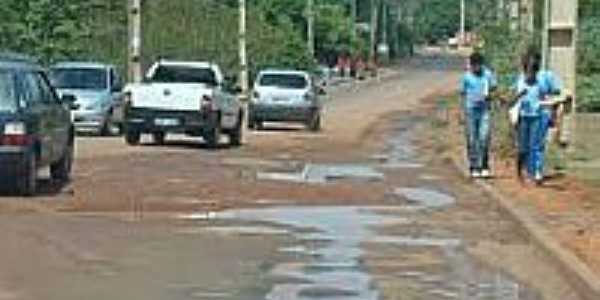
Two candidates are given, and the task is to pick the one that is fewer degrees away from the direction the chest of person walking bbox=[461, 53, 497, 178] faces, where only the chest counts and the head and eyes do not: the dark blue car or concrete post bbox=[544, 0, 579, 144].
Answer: the dark blue car

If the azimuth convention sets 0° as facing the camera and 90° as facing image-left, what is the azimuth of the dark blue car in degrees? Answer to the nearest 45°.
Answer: approximately 225°

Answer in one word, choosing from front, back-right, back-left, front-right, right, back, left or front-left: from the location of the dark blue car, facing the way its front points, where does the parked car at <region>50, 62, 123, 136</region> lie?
front-left

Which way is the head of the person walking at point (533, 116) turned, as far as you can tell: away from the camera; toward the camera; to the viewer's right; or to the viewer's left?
toward the camera

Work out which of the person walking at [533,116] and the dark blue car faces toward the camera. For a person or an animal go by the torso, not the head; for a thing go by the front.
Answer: the person walking

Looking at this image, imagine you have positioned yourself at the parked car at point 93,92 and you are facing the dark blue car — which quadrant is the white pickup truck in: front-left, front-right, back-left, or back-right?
front-left

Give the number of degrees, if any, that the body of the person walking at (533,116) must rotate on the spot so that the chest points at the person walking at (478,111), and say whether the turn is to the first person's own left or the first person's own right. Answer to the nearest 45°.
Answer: approximately 135° to the first person's own right

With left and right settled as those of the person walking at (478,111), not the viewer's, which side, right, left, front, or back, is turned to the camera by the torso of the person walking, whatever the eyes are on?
front

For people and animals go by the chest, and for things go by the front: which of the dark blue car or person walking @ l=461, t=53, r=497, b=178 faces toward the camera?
the person walking

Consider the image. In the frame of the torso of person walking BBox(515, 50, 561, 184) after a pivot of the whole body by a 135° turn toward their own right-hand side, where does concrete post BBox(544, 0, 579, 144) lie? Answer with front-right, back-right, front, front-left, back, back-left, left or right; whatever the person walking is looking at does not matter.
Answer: front-right

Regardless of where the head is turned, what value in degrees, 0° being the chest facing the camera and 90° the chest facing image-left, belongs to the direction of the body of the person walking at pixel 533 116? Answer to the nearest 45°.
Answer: approximately 0°

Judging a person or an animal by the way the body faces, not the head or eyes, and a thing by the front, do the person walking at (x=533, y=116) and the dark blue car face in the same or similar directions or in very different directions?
very different directions

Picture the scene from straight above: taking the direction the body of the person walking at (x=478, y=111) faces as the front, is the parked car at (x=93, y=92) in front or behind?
behind

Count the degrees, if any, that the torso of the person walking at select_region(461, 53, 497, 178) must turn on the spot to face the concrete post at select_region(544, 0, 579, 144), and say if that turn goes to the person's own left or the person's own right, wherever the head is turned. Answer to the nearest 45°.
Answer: approximately 135° to the person's own left

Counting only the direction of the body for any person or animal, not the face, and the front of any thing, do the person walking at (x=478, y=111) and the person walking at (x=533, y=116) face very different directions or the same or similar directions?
same or similar directions
